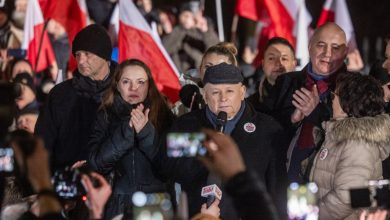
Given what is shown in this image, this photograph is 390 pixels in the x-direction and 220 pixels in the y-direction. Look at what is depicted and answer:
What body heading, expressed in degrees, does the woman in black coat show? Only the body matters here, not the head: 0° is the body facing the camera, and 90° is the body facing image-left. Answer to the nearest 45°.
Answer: approximately 0°

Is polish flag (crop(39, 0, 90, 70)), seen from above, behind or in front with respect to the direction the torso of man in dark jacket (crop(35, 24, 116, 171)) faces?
behind

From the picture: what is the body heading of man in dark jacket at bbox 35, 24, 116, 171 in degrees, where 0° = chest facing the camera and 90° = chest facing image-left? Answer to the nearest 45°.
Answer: approximately 45°

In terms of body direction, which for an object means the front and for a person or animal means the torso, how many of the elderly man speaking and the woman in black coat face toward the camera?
2

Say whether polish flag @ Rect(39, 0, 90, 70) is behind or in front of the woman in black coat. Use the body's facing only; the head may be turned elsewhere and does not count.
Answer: behind

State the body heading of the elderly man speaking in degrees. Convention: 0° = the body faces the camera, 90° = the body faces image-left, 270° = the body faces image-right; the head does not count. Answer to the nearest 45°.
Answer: approximately 0°
